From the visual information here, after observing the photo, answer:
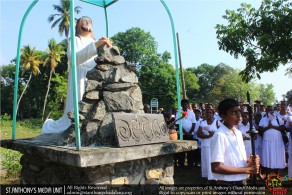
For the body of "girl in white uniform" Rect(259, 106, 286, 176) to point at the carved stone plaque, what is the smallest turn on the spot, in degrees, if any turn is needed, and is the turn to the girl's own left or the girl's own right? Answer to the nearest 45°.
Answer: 0° — they already face it

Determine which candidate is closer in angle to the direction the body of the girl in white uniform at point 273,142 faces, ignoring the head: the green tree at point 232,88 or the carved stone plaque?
the carved stone plaque

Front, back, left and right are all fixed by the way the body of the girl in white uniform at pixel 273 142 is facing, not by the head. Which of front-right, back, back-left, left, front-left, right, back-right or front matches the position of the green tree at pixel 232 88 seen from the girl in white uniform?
back

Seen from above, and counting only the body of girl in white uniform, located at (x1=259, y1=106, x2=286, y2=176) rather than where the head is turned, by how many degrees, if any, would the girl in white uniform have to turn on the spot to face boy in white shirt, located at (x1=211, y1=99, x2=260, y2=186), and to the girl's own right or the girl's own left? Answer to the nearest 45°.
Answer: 0° — they already face them

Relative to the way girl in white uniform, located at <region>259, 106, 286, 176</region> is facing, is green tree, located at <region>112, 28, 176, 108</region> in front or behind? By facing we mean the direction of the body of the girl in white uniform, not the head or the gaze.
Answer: behind

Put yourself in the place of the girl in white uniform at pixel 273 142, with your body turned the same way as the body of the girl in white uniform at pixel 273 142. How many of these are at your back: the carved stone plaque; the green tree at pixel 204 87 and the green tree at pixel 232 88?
2

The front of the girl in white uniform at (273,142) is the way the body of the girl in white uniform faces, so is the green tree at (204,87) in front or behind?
behind

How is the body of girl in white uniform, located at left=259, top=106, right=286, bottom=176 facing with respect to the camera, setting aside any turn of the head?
toward the camera
